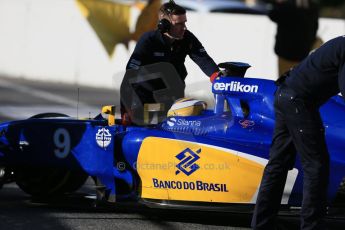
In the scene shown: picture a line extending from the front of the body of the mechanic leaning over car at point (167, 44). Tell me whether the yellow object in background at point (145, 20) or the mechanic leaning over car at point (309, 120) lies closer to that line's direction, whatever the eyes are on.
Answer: the mechanic leaning over car

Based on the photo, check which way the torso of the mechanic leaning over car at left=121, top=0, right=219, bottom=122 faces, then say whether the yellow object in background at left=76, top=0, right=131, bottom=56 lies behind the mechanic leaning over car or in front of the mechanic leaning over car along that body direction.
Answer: behind

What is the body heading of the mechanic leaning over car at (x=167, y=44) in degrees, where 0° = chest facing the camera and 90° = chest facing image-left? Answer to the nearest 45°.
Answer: approximately 315°

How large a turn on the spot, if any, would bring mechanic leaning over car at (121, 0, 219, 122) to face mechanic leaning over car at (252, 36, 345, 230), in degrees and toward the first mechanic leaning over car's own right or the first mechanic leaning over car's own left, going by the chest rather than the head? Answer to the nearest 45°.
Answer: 0° — they already face them

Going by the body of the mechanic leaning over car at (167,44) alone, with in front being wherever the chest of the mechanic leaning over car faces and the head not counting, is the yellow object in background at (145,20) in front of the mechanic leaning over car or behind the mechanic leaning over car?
behind

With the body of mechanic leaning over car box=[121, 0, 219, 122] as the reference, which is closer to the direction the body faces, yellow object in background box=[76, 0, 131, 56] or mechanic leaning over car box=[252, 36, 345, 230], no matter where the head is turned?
the mechanic leaning over car

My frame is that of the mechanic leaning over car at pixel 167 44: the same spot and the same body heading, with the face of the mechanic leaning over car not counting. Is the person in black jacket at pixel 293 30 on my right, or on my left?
on my left

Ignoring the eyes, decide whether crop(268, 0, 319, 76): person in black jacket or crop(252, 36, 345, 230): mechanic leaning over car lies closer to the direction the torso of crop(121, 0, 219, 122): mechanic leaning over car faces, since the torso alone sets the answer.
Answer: the mechanic leaning over car
